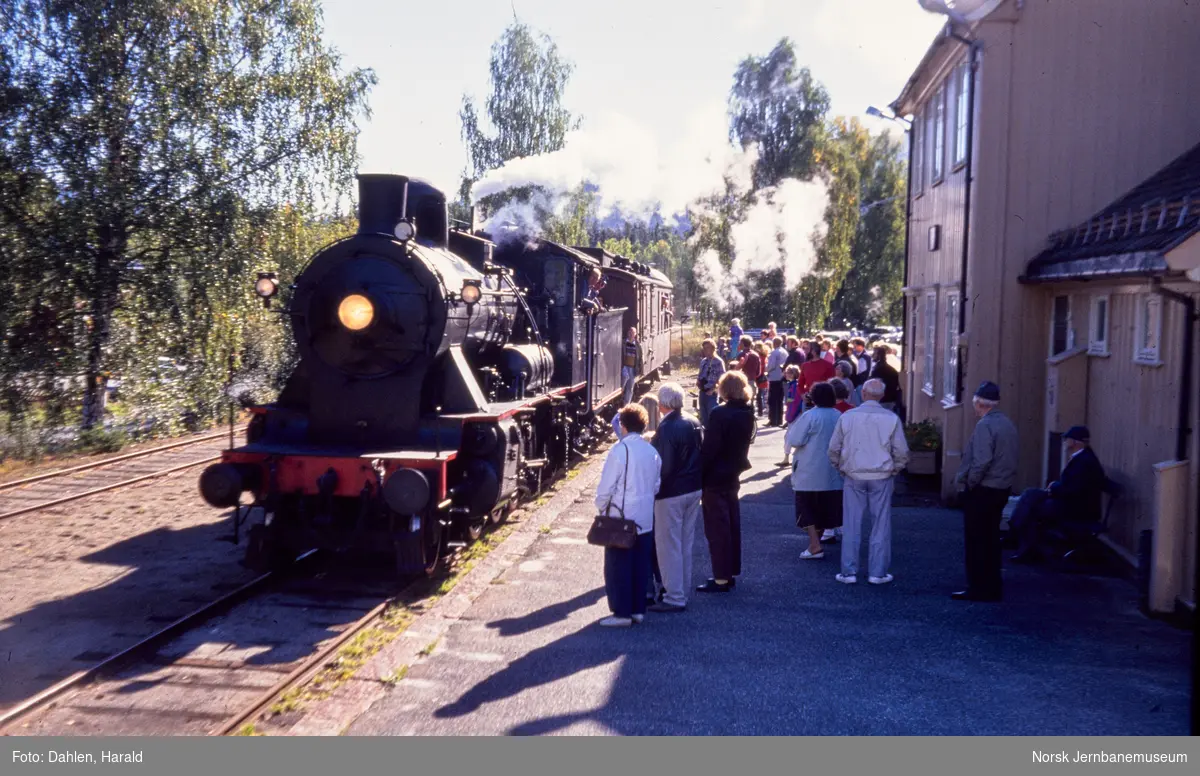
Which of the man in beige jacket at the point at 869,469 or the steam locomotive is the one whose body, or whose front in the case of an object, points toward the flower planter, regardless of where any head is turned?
the man in beige jacket

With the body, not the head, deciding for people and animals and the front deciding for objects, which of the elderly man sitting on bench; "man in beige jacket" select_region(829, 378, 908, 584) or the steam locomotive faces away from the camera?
the man in beige jacket

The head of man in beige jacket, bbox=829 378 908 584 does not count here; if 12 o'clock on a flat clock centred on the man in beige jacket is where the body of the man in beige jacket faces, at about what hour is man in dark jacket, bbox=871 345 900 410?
The man in dark jacket is roughly at 12 o'clock from the man in beige jacket.

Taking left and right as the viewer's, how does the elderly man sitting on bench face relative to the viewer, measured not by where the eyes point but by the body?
facing to the left of the viewer

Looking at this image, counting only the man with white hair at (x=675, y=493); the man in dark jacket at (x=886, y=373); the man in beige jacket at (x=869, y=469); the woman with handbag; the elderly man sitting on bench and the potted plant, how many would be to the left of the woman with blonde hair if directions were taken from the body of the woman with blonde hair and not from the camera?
2

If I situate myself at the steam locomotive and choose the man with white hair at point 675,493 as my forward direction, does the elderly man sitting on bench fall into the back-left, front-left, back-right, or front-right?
front-left

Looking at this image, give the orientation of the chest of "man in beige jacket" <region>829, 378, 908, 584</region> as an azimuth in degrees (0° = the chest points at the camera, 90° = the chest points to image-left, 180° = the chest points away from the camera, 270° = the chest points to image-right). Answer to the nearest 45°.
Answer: approximately 180°

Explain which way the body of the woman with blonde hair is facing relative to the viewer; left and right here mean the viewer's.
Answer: facing away from the viewer and to the left of the viewer

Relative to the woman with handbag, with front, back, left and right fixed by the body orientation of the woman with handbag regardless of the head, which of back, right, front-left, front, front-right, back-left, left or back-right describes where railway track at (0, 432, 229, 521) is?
front

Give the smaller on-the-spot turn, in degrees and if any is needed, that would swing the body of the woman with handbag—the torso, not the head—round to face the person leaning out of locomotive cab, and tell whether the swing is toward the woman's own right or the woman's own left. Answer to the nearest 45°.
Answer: approximately 45° to the woman's own right

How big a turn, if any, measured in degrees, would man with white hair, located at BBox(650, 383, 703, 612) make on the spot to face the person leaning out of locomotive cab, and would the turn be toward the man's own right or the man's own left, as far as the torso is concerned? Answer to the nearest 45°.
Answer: approximately 45° to the man's own right

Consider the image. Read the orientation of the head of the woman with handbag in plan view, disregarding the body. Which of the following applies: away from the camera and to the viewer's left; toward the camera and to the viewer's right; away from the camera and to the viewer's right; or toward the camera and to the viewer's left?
away from the camera and to the viewer's left

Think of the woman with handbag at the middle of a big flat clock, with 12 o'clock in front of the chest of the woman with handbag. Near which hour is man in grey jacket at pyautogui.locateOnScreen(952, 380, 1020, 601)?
The man in grey jacket is roughly at 4 o'clock from the woman with handbag.

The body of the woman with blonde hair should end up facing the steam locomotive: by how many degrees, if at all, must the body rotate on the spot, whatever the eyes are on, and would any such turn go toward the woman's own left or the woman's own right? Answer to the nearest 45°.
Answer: approximately 45° to the woman's own left

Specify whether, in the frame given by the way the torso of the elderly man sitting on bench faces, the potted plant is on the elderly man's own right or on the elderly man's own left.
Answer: on the elderly man's own right

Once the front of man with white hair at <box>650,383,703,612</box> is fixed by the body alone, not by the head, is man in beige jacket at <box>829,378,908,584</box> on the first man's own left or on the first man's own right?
on the first man's own right

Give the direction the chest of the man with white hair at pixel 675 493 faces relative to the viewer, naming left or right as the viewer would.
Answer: facing away from the viewer and to the left of the viewer

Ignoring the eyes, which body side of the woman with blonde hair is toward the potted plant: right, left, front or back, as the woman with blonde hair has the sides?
right

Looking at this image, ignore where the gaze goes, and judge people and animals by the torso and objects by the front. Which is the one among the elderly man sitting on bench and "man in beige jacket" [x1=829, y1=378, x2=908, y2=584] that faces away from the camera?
the man in beige jacket

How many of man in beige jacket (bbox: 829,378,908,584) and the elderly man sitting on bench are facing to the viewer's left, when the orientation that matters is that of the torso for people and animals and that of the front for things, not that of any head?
1
